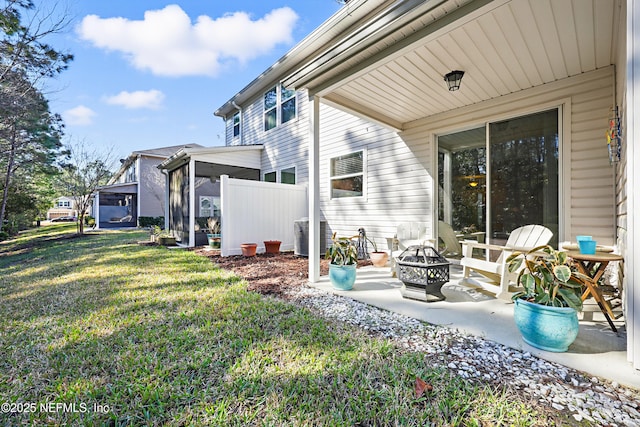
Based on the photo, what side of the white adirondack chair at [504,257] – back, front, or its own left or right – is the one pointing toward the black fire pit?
front

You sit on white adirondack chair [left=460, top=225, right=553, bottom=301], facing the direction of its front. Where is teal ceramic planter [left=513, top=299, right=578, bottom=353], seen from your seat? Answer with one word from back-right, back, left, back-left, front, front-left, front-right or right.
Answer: front-left

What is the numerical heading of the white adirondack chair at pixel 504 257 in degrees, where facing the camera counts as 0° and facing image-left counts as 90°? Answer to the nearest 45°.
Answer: approximately 45°

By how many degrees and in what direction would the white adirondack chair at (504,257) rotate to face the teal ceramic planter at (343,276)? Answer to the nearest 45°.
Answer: approximately 45° to its right

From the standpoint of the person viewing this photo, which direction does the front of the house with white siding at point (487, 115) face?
facing away from the viewer and to the right of the viewer

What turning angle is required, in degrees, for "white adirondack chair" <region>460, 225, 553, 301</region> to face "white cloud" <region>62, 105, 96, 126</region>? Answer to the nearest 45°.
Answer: approximately 45° to its right

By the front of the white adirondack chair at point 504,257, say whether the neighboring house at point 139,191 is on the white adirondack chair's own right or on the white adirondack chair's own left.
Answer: on the white adirondack chair's own right

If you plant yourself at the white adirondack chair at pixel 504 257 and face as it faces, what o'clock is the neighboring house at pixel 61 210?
The neighboring house is roughly at 2 o'clock from the white adirondack chair.

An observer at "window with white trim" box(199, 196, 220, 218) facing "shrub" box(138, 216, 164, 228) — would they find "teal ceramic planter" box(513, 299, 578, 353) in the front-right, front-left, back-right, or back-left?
back-left
